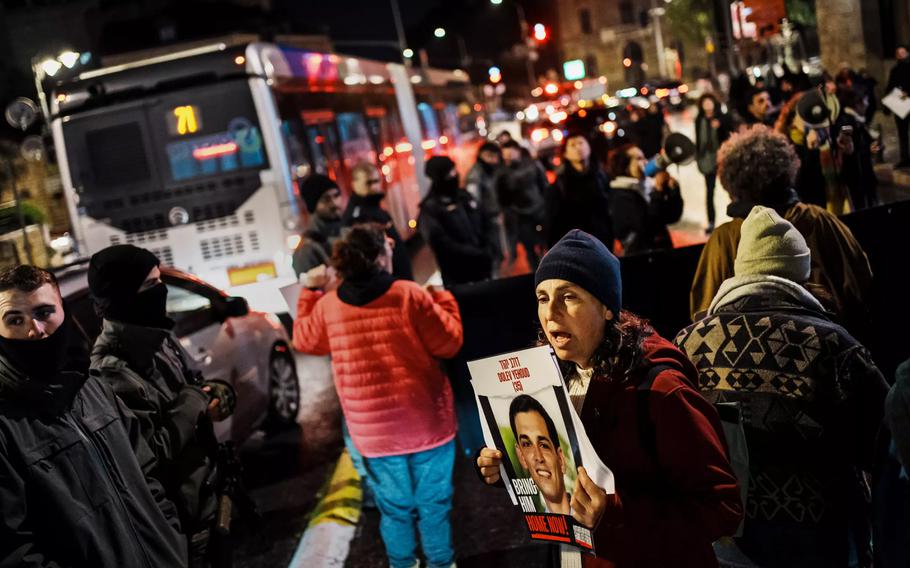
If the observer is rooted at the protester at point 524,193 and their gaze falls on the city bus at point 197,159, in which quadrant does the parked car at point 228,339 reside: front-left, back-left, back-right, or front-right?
front-left

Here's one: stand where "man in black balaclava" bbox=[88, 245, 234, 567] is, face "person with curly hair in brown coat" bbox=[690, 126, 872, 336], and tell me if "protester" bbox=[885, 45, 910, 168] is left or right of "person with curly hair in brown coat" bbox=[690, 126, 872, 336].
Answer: left

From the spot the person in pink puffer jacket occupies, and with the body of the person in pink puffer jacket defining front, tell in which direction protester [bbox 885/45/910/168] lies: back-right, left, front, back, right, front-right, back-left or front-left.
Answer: front-right

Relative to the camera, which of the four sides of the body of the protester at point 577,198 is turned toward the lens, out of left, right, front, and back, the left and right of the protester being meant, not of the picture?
front

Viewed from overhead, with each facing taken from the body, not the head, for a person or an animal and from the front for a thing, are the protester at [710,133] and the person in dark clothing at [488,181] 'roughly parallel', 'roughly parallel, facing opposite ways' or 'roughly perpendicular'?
roughly parallel

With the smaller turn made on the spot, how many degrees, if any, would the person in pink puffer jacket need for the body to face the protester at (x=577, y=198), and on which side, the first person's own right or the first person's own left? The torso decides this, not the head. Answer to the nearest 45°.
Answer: approximately 45° to the first person's own right

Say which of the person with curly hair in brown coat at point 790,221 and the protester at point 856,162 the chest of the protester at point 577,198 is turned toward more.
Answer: the person with curly hair in brown coat

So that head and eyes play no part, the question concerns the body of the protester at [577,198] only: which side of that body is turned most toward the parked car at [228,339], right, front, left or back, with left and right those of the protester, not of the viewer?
right

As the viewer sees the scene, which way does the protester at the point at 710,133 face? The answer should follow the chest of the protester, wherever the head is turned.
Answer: toward the camera

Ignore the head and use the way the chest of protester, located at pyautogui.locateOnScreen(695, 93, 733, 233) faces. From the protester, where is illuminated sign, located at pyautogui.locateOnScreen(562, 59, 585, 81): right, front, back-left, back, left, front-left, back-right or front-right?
back

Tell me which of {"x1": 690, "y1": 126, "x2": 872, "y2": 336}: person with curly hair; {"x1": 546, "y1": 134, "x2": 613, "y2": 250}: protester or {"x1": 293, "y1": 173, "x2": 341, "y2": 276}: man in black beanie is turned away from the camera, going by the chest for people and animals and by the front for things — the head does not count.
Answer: the person with curly hair

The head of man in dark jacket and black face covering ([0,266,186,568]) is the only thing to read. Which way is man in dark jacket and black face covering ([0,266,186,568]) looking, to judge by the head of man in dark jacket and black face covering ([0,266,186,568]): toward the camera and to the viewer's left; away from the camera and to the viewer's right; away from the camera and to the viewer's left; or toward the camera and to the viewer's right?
toward the camera and to the viewer's right

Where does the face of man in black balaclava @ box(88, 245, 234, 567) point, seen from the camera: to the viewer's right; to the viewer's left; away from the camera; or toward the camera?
to the viewer's right

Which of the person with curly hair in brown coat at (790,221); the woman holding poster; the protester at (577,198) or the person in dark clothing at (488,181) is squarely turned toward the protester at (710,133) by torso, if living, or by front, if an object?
the person with curly hair in brown coat
